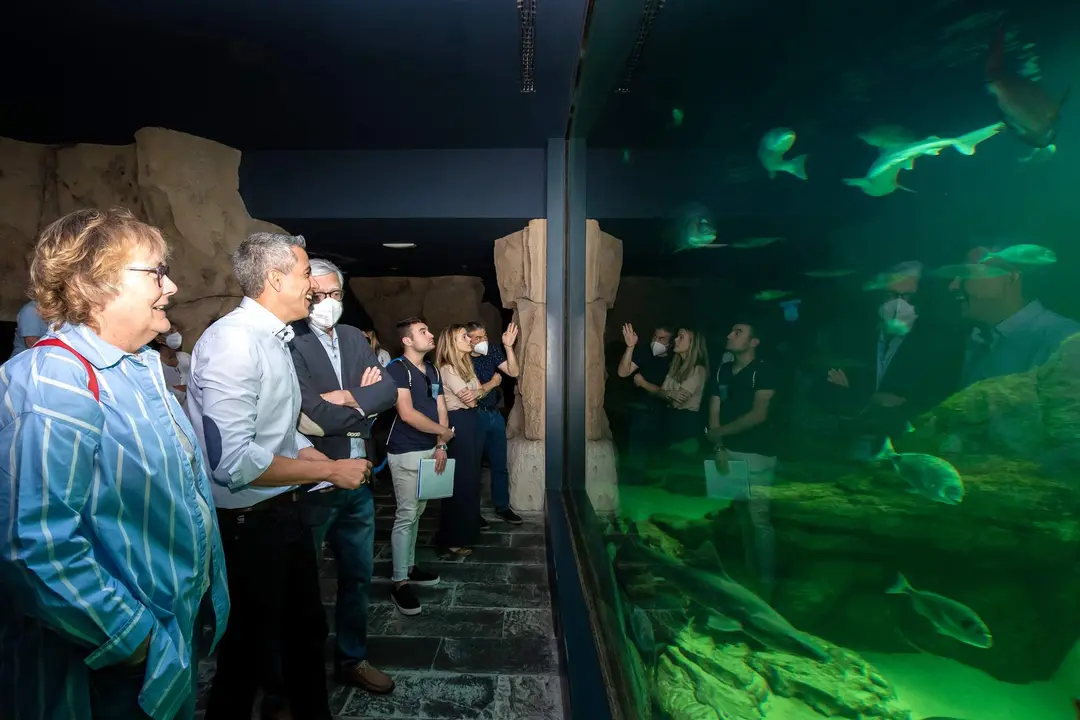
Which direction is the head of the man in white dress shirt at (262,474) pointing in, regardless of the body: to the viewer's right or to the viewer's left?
to the viewer's right

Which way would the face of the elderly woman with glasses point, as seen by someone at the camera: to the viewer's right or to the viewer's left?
to the viewer's right

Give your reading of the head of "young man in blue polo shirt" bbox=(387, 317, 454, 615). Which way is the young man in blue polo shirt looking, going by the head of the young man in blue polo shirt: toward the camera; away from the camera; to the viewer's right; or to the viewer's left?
to the viewer's right

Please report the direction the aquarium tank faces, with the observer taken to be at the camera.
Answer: facing the viewer and to the left of the viewer

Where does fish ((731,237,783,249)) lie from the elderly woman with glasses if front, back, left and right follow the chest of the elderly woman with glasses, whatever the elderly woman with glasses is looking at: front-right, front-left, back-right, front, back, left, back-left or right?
front-left

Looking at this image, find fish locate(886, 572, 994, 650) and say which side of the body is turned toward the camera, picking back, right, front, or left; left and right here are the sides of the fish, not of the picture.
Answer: right

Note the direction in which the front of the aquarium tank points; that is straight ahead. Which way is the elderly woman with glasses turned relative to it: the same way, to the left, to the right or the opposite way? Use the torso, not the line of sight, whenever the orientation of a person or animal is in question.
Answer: the opposite way

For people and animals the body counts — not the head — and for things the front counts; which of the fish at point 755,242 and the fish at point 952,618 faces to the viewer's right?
the fish at point 952,618
